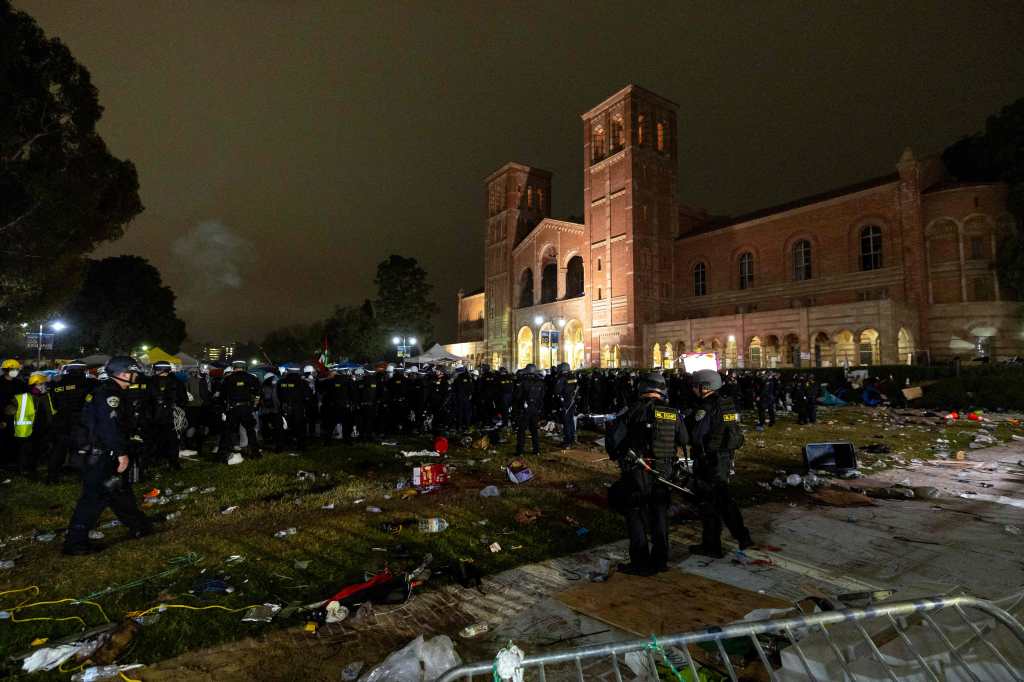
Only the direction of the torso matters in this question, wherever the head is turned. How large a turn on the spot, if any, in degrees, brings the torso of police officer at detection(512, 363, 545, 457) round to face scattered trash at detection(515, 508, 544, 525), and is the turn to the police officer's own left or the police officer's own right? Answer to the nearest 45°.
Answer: approximately 180°

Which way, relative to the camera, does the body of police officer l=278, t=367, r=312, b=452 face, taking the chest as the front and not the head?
away from the camera

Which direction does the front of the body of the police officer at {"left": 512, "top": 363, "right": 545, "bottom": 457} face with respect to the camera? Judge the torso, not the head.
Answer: away from the camera

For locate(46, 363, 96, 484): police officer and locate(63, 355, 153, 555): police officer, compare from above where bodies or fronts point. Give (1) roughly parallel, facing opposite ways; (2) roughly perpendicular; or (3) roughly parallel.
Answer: roughly perpendicular

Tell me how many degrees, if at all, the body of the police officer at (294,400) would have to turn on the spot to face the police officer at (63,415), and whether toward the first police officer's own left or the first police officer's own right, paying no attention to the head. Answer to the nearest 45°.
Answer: approximately 135° to the first police officer's own left

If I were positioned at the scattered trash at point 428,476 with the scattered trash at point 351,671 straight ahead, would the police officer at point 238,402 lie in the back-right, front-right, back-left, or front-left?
back-right

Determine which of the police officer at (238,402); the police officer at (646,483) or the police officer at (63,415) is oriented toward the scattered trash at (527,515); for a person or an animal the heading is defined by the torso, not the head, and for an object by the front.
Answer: the police officer at (646,483)

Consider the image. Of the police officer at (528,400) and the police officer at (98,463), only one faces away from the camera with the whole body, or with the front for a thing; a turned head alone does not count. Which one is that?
the police officer at (528,400)

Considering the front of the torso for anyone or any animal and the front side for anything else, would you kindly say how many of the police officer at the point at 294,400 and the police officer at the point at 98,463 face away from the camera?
1

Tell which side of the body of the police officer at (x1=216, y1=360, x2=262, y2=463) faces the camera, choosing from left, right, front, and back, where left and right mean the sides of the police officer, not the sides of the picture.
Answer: back

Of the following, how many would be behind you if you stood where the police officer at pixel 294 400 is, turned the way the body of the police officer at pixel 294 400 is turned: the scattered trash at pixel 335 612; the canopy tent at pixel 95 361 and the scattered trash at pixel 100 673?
2
